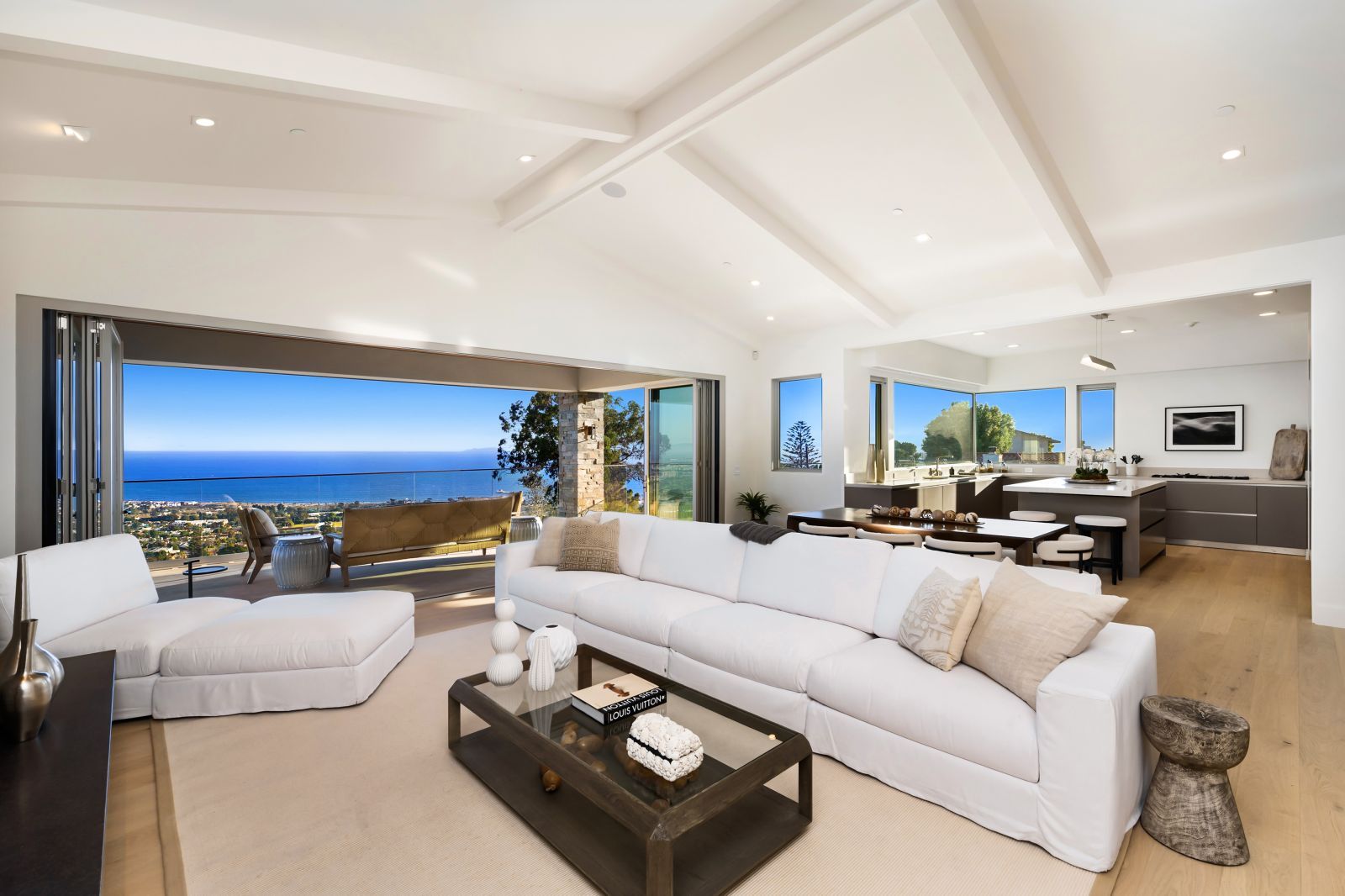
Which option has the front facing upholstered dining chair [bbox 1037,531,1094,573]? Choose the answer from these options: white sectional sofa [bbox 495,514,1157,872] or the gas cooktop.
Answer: the gas cooktop

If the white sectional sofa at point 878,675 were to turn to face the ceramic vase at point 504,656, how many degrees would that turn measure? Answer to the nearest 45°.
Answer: approximately 45° to its right

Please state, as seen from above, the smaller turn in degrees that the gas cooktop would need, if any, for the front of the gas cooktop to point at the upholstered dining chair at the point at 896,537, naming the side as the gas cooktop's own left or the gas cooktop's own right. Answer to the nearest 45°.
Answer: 0° — it already faces it

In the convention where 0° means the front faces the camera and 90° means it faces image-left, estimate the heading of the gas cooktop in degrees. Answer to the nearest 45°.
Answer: approximately 0°

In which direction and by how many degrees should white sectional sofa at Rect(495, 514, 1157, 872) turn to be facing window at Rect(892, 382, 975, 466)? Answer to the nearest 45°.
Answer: approximately 135° to its right

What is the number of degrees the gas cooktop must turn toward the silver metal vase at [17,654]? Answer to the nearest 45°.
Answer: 0° — it already faces it

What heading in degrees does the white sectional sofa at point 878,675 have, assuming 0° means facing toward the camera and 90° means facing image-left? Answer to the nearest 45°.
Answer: approximately 45°

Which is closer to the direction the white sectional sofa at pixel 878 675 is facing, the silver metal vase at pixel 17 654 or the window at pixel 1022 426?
the silver metal vase

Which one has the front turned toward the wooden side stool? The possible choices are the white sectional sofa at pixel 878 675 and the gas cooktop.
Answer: the gas cooktop

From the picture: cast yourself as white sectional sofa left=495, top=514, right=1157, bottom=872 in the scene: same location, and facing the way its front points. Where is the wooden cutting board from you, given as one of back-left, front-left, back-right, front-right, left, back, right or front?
back

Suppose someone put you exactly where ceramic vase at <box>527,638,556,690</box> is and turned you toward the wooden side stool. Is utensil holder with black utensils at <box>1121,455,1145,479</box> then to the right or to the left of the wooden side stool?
left

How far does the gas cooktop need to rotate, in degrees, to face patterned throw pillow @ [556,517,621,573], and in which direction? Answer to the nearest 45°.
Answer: approximately 45° to its right

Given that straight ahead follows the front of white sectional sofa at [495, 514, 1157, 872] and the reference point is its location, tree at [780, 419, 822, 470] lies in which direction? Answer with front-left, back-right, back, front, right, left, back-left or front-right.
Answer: back-right
